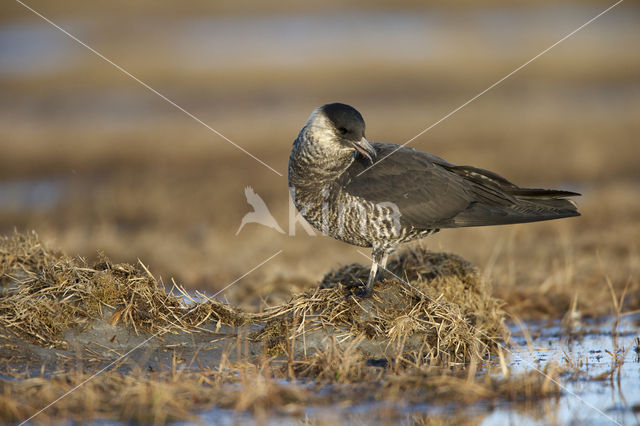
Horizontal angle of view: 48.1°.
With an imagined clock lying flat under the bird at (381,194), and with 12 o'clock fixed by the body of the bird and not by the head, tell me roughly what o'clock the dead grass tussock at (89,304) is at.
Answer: The dead grass tussock is roughly at 11 o'clock from the bird.

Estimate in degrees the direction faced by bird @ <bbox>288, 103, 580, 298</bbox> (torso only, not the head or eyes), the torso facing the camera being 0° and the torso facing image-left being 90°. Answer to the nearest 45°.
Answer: approximately 90°
